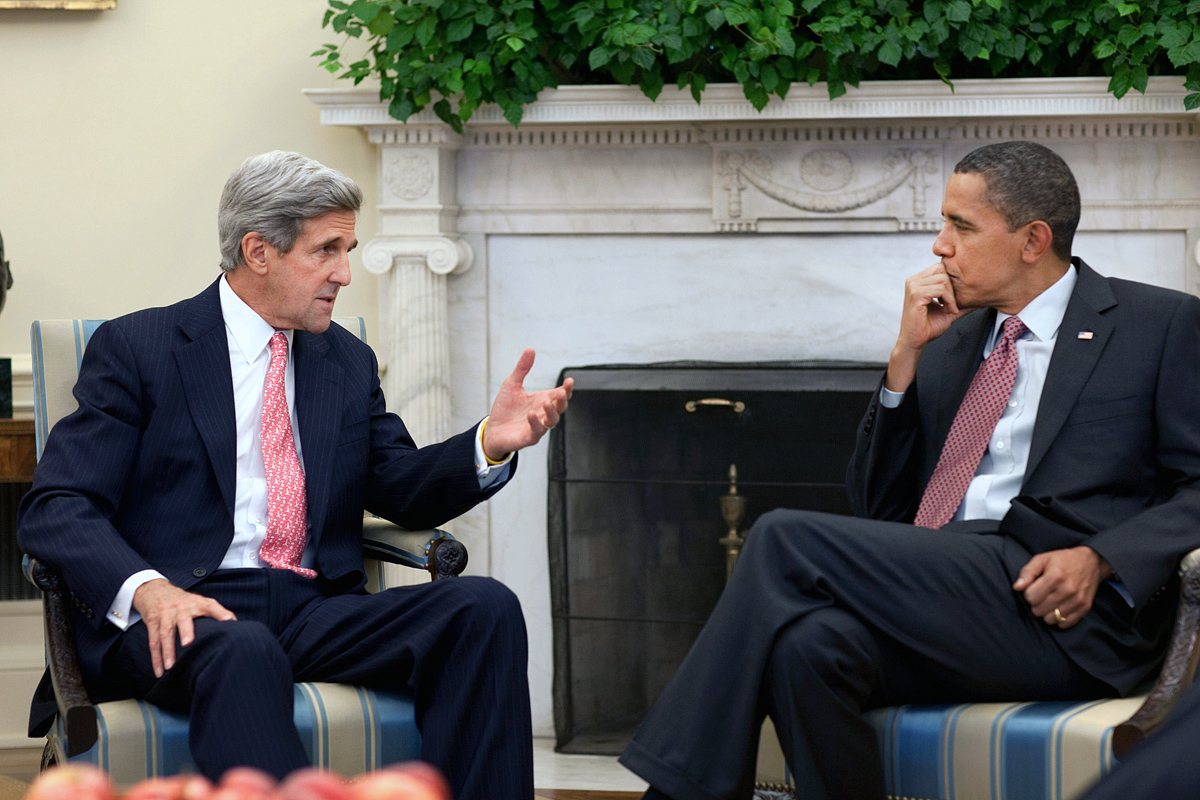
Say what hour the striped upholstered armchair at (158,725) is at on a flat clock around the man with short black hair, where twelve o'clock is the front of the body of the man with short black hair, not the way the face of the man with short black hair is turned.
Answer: The striped upholstered armchair is roughly at 1 o'clock from the man with short black hair.

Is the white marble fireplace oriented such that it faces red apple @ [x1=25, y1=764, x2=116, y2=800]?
yes

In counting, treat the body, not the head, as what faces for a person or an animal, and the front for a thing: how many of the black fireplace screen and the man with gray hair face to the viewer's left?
0

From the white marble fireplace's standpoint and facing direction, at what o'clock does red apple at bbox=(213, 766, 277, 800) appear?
The red apple is roughly at 12 o'clock from the white marble fireplace.

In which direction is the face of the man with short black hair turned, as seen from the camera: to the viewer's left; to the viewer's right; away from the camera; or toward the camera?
to the viewer's left

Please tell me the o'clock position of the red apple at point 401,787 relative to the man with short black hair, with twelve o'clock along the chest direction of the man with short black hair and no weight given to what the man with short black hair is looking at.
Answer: The red apple is roughly at 11 o'clock from the man with short black hair.

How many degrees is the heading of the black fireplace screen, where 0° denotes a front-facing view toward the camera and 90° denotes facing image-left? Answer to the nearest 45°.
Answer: approximately 0°

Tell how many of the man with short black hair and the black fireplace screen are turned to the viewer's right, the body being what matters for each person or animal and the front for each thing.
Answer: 0

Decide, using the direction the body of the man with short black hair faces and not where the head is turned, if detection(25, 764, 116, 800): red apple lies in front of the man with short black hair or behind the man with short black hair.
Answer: in front

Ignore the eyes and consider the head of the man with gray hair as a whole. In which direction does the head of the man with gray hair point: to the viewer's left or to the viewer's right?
to the viewer's right

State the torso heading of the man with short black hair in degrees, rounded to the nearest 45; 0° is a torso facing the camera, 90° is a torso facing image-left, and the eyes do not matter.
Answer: approximately 45°

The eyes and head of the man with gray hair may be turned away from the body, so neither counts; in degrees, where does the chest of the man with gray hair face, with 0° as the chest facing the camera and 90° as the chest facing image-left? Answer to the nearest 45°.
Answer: approximately 315°

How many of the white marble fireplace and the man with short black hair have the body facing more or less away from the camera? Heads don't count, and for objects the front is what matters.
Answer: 0

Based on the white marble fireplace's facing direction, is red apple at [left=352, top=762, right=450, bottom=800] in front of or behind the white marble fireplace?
in front
